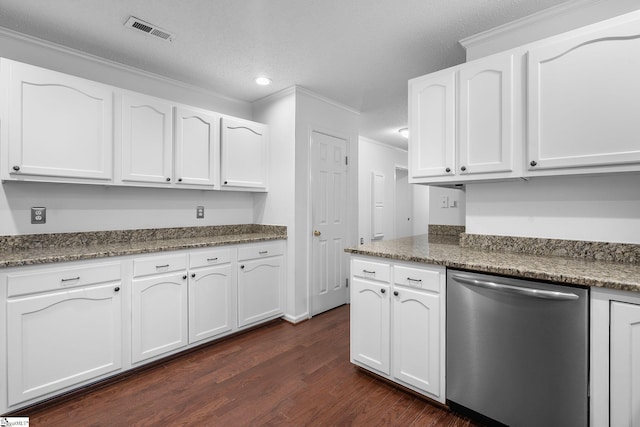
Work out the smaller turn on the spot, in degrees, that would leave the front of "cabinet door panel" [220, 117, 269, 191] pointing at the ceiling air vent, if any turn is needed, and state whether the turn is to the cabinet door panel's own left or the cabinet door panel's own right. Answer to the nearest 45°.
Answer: approximately 90° to the cabinet door panel's own right

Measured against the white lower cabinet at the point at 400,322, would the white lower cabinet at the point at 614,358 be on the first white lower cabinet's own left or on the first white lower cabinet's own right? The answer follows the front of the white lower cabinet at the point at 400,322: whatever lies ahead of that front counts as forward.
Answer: on the first white lower cabinet's own left

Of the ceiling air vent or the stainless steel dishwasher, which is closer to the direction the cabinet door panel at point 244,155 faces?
the stainless steel dishwasher

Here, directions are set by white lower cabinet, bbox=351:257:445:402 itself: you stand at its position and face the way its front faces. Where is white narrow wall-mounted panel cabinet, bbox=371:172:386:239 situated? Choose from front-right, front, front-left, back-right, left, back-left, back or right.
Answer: back-right

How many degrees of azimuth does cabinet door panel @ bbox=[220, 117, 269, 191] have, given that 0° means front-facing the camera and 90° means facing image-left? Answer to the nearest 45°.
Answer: approximately 315°

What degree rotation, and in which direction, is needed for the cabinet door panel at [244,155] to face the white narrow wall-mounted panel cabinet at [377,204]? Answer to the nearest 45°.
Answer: approximately 90° to its left

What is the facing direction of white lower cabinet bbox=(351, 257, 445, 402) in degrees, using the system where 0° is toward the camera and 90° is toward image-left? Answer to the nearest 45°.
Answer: approximately 45°
